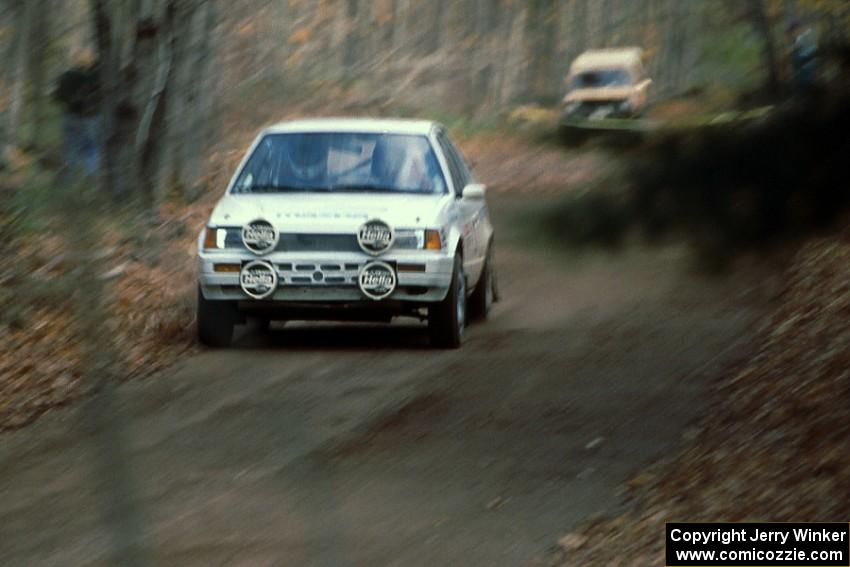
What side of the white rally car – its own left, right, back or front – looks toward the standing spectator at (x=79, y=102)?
right

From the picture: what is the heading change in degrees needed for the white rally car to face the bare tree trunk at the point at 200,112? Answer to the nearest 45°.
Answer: approximately 180°

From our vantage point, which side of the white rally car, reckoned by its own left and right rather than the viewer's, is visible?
front
